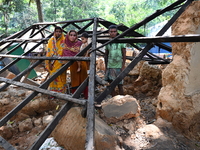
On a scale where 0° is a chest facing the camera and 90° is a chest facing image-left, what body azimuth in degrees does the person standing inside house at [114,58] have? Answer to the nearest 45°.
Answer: approximately 0°

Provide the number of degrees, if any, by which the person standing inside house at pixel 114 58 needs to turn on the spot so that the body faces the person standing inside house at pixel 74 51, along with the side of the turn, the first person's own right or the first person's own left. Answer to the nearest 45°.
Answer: approximately 90° to the first person's own right

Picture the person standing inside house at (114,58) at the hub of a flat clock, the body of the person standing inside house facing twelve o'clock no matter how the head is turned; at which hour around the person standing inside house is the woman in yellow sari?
The woman in yellow sari is roughly at 3 o'clock from the person standing inside house.

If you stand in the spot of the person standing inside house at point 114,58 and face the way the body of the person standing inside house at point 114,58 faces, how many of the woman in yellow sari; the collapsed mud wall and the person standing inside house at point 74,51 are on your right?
2

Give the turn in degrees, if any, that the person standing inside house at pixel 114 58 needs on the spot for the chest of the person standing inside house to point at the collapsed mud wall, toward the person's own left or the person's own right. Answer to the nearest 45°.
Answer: approximately 45° to the person's own left
